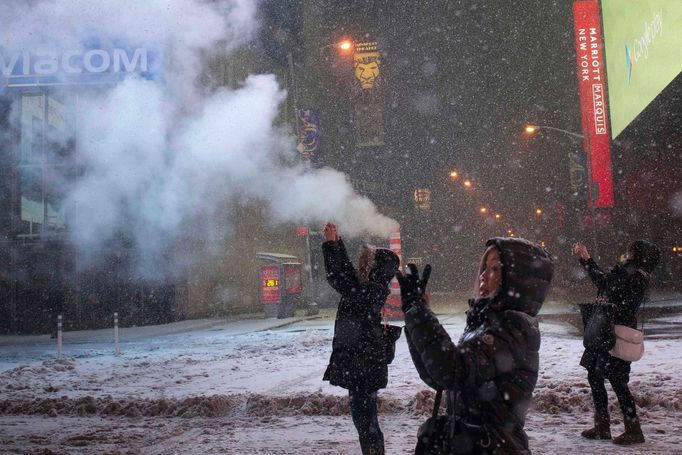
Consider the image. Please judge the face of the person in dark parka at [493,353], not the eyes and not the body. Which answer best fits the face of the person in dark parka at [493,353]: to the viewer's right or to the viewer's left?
to the viewer's left

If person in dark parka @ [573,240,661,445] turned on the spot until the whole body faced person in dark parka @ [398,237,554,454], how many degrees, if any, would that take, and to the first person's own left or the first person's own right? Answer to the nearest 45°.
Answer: approximately 90° to the first person's own left

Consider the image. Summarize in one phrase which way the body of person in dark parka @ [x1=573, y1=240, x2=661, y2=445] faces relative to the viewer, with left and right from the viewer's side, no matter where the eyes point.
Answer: facing to the left of the viewer

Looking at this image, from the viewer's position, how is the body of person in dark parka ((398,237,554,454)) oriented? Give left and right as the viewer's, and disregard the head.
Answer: facing to the left of the viewer

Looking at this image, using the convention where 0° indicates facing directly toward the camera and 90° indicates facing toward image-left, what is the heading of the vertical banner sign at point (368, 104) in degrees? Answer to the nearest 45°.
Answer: approximately 0°

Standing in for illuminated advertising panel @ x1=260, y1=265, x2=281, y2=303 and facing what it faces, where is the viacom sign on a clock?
The viacom sign is roughly at 2 o'clock from the illuminated advertising panel.

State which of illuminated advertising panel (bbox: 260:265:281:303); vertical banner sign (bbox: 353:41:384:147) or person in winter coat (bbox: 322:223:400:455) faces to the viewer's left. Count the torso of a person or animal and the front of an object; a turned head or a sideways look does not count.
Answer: the person in winter coat

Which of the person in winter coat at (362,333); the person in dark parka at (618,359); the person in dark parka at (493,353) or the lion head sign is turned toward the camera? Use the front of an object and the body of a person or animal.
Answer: the lion head sign

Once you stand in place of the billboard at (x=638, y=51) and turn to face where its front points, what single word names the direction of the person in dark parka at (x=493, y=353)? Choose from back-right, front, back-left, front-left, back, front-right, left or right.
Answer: front-left

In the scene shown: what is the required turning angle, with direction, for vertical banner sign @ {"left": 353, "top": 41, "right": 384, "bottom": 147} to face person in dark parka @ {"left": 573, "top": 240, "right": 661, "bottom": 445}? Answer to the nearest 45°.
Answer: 0° — it already faces them
